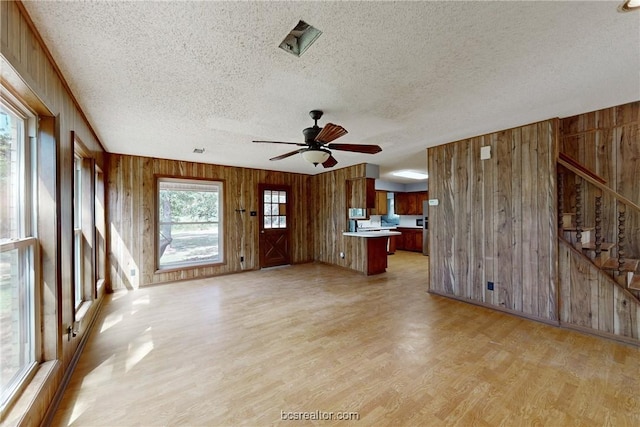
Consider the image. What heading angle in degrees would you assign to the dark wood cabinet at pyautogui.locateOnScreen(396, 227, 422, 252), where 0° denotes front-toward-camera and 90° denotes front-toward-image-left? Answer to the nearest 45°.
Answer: approximately 45°

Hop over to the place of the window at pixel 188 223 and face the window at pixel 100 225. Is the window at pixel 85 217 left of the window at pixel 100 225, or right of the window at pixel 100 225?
left

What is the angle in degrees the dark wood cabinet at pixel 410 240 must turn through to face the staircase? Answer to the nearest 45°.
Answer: approximately 45° to its left

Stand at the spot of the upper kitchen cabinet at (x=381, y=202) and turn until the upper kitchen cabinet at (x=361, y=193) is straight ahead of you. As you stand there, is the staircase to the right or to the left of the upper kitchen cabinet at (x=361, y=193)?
left

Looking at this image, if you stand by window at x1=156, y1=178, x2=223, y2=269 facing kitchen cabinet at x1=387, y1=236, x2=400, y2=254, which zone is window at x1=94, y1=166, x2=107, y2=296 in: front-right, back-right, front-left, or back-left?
back-right

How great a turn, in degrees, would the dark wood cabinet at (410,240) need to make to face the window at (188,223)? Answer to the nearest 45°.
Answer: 0° — it already faces it
